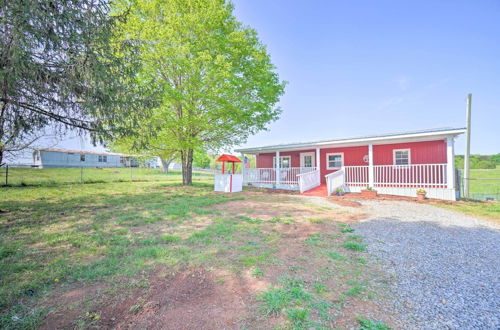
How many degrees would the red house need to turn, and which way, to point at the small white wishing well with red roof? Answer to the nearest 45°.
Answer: approximately 45° to its right

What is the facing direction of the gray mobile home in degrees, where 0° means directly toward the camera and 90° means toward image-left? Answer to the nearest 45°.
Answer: approximately 315°

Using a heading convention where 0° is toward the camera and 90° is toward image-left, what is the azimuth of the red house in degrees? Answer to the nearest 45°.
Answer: approximately 45°
